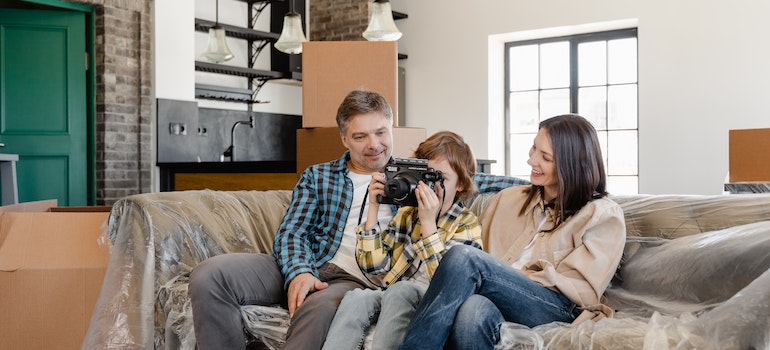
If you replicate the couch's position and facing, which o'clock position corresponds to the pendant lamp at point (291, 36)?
The pendant lamp is roughly at 5 o'clock from the couch.

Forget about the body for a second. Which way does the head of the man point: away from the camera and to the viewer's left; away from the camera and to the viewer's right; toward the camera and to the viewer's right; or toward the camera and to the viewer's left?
toward the camera and to the viewer's right

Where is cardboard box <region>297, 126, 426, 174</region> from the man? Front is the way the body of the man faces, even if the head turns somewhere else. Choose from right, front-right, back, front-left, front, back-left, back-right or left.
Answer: back

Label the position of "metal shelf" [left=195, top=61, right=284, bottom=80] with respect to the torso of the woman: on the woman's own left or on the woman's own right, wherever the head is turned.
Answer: on the woman's own right

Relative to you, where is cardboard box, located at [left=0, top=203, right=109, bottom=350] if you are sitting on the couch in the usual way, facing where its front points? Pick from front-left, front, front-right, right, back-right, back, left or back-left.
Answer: right

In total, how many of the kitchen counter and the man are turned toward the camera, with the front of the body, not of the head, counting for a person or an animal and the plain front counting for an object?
2

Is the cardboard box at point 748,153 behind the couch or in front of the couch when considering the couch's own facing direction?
behind

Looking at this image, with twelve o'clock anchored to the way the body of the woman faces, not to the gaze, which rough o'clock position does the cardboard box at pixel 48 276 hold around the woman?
The cardboard box is roughly at 2 o'clock from the woman.

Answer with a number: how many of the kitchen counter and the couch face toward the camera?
2

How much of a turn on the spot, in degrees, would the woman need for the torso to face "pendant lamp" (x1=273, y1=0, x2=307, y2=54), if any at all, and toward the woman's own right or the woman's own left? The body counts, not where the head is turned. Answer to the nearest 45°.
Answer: approximately 90° to the woman's own right
